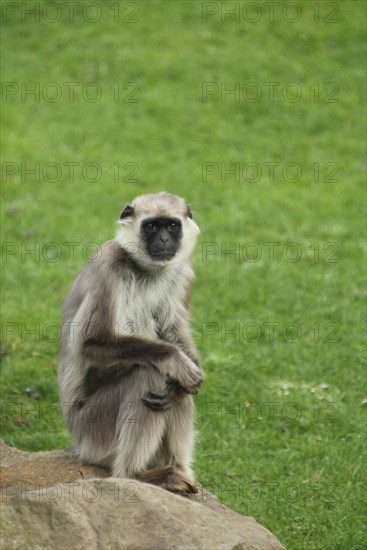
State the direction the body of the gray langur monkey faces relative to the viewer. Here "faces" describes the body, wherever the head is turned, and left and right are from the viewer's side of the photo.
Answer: facing the viewer and to the right of the viewer
